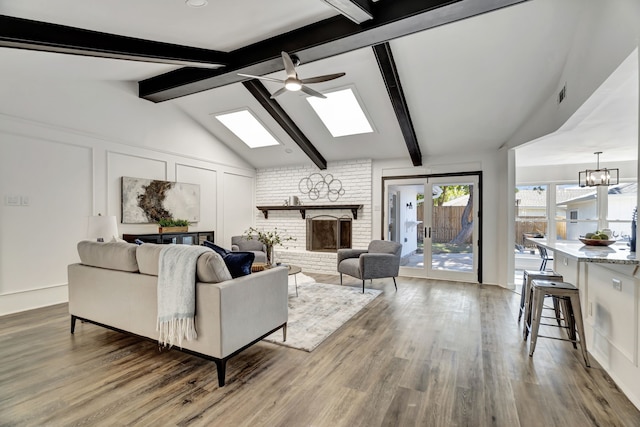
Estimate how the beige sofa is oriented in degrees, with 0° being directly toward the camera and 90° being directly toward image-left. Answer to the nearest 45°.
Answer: approximately 225°

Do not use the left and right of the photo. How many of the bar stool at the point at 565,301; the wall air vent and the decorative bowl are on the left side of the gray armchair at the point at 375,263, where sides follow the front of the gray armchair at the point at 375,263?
3

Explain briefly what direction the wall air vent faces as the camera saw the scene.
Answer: facing to the left of the viewer

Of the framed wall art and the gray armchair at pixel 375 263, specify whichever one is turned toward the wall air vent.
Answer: the framed wall art

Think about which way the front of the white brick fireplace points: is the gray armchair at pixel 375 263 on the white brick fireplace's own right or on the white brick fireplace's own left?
on the white brick fireplace's own left

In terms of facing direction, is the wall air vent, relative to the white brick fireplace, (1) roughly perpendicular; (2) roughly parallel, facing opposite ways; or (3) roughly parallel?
roughly perpendicular

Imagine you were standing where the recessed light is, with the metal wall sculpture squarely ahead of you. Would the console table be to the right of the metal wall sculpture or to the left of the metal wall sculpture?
left

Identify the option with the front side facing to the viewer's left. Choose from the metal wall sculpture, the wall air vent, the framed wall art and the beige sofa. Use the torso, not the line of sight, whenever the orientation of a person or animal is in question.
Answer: the wall air vent

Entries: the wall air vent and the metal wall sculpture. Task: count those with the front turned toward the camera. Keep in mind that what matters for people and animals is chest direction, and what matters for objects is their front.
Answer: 1

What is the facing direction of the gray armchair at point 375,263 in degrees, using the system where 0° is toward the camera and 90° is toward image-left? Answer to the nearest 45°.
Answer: approximately 45°
